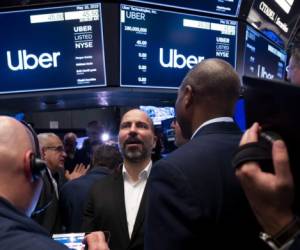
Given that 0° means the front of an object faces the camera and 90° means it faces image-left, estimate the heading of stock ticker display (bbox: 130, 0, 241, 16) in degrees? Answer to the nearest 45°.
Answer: approximately 315°

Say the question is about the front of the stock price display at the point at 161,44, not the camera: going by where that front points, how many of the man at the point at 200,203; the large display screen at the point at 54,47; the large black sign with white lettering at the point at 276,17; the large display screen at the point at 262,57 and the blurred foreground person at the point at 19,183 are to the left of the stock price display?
2

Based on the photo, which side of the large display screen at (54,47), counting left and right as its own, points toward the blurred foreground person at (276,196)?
front

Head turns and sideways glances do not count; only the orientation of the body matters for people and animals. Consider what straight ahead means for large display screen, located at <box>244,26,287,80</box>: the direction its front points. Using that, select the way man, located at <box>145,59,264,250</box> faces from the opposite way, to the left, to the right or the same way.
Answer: the opposite way

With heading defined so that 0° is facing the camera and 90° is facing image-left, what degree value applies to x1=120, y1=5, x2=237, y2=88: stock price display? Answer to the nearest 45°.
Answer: approximately 315°

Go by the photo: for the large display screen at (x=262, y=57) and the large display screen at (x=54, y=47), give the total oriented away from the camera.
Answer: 0

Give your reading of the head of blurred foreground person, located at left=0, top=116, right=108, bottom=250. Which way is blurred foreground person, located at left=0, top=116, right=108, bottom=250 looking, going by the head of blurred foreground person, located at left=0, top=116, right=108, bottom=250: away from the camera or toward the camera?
away from the camera

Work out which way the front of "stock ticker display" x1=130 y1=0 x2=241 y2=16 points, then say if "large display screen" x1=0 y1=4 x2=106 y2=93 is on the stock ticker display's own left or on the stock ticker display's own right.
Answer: on the stock ticker display's own right
